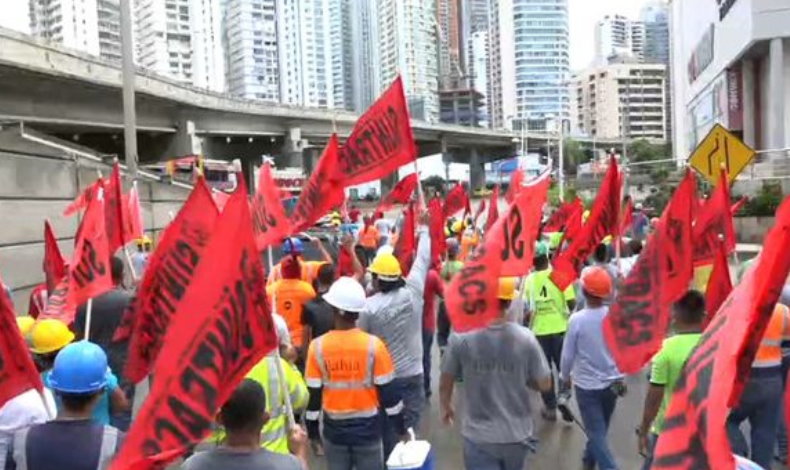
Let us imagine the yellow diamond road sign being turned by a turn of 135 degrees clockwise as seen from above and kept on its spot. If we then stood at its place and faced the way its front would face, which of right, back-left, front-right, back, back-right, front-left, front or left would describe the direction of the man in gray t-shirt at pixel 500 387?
back-left

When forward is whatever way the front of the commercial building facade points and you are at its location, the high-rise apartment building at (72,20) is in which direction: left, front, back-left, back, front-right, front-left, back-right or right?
front

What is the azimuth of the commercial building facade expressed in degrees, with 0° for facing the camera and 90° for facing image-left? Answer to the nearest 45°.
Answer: approximately 45°

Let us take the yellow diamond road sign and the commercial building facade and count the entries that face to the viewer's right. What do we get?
0

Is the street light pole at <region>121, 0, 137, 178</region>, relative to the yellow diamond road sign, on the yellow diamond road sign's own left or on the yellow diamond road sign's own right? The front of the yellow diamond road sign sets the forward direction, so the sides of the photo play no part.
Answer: on the yellow diamond road sign's own right

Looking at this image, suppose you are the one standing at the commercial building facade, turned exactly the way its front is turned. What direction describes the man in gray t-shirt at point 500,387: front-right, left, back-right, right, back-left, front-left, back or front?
front-left

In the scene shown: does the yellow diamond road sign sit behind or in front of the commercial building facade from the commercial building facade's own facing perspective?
in front

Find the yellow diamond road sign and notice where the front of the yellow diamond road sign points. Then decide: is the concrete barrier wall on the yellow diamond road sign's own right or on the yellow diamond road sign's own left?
on the yellow diamond road sign's own right

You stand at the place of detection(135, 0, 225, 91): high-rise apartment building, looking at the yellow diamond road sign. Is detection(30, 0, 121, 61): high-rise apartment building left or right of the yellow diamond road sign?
right

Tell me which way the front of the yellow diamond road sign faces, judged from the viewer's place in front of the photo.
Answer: facing the viewer
